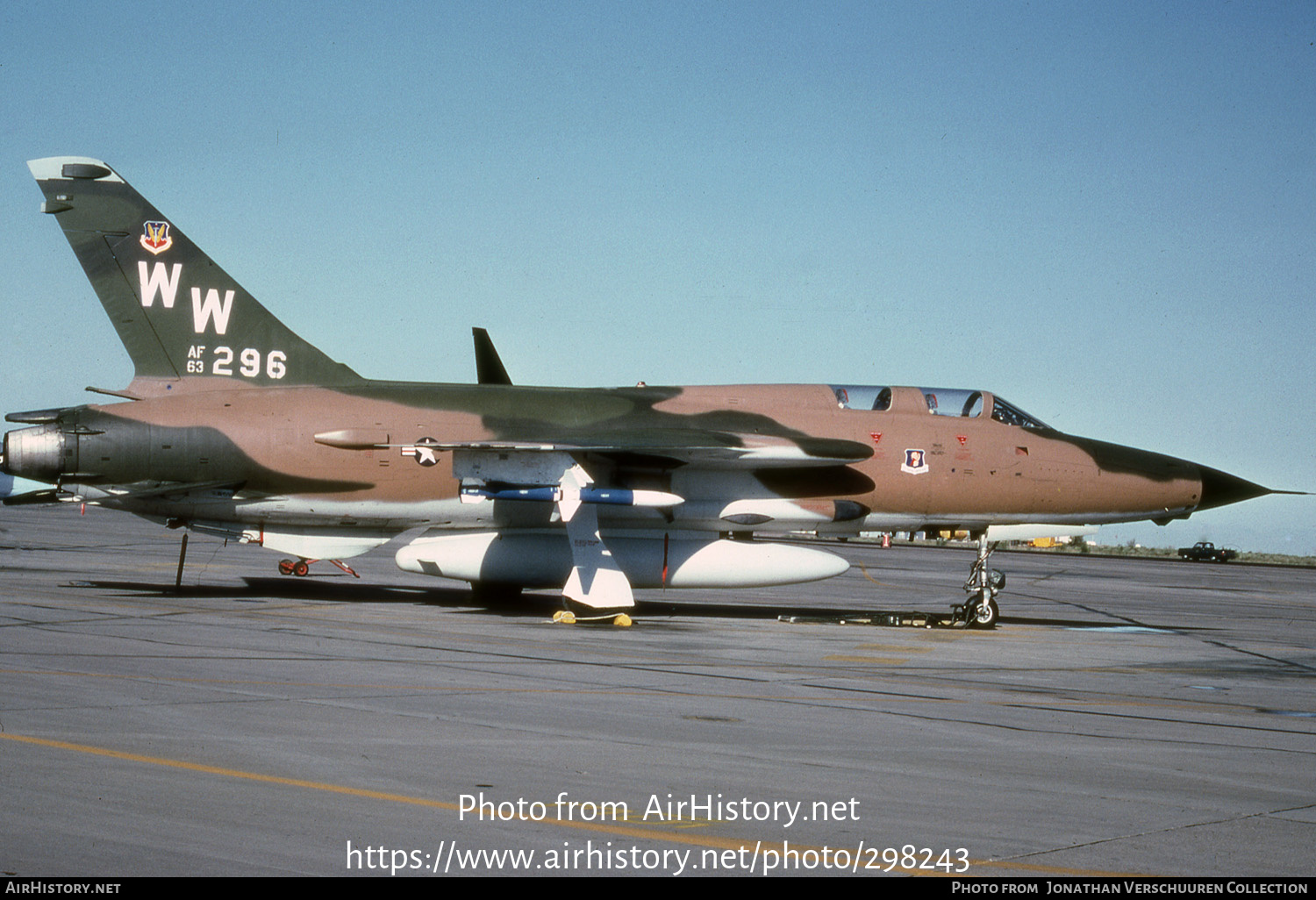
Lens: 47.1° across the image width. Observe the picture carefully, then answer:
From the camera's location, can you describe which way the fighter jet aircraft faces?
facing to the right of the viewer
